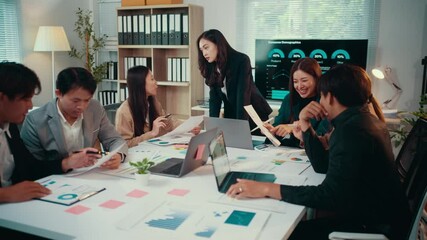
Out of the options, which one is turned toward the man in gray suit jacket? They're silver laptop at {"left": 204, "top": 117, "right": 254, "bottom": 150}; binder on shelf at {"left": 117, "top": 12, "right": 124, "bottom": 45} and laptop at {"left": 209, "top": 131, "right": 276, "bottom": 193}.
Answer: the binder on shelf

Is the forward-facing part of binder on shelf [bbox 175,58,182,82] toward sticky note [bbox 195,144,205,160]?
yes

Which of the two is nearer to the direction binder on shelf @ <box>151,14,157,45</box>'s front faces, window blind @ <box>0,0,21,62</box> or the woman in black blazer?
the woman in black blazer

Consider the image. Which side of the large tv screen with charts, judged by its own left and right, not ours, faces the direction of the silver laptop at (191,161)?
front

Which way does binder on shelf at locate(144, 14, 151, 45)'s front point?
toward the camera

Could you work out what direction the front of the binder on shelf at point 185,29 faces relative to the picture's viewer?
facing the viewer

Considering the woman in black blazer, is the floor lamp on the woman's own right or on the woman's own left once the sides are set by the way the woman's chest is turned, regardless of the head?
on the woman's own right

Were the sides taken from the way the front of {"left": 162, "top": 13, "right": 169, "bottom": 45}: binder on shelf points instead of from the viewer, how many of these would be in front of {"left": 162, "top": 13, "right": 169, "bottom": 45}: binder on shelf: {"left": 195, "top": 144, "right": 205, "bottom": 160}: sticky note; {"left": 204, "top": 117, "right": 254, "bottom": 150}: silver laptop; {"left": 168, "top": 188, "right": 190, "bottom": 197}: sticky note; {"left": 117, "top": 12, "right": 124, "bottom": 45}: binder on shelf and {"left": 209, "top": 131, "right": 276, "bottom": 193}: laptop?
4

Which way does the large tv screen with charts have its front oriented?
toward the camera

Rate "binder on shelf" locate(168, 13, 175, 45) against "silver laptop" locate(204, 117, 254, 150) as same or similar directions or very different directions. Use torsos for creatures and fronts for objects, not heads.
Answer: very different directions

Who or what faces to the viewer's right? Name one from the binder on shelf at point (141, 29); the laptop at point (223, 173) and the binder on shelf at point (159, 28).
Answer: the laptop

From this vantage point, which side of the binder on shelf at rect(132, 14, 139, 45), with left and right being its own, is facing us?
front

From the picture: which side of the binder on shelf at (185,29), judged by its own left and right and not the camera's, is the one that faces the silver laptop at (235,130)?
front

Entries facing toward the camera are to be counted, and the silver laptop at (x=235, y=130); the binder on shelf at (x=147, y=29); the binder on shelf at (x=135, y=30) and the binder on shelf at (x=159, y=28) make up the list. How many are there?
3
